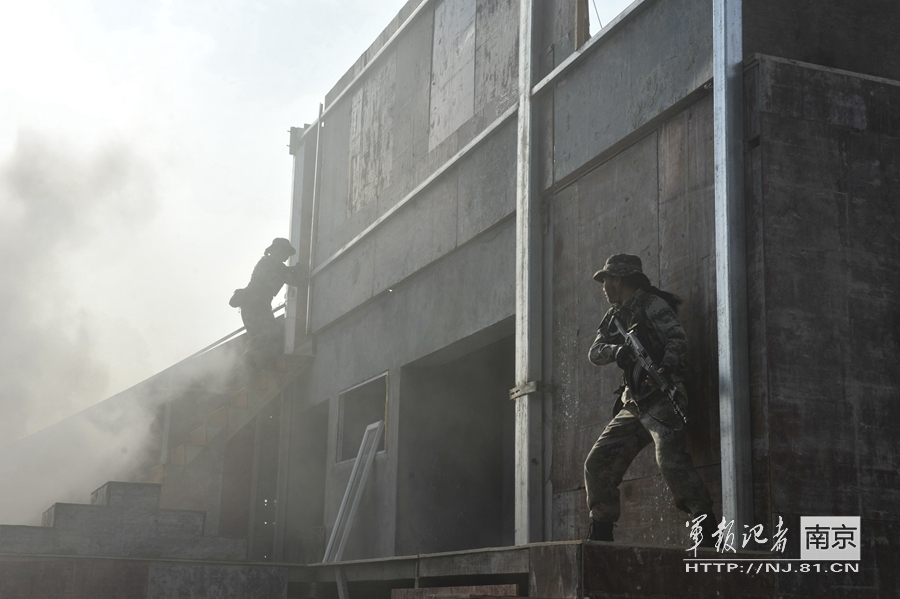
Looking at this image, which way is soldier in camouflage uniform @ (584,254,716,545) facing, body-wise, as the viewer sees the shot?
to the viewer's left

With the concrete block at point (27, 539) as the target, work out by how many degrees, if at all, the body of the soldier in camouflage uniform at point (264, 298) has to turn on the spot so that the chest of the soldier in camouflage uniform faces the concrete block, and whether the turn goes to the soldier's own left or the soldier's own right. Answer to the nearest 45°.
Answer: approximately 135° to the soldier's own right

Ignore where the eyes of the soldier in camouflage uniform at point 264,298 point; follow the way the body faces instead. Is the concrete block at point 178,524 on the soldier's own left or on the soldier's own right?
on the soldier's own right

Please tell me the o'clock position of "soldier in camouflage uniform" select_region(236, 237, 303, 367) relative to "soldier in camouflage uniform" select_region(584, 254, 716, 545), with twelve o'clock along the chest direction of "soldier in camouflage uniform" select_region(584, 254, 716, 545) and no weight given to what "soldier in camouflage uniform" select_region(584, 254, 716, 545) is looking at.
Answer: "soldier in camouflage uniform" select_region(236, 237, 303, 367) is roughly at 2 o'clock from "soldier in camouflage uniform" select_region(584, 254, 716, 545).

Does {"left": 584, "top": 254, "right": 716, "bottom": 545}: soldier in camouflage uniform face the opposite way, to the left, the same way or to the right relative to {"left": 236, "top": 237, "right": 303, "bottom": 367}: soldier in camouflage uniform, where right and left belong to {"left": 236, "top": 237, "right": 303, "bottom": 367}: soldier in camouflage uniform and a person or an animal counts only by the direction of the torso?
the opposite way

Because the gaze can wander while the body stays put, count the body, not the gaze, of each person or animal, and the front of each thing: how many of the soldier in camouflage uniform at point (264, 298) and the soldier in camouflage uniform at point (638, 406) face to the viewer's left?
1

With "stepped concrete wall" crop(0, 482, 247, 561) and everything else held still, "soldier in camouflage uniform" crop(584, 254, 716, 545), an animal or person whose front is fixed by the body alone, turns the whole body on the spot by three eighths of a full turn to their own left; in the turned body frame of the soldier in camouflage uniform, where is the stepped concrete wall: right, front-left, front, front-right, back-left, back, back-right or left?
back

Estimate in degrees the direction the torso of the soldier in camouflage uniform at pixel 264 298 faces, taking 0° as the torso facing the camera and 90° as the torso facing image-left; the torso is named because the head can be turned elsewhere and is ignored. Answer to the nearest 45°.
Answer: approximately 270°

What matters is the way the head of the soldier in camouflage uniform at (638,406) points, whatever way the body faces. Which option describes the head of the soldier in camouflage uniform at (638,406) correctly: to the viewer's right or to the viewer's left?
to the viewer's left
